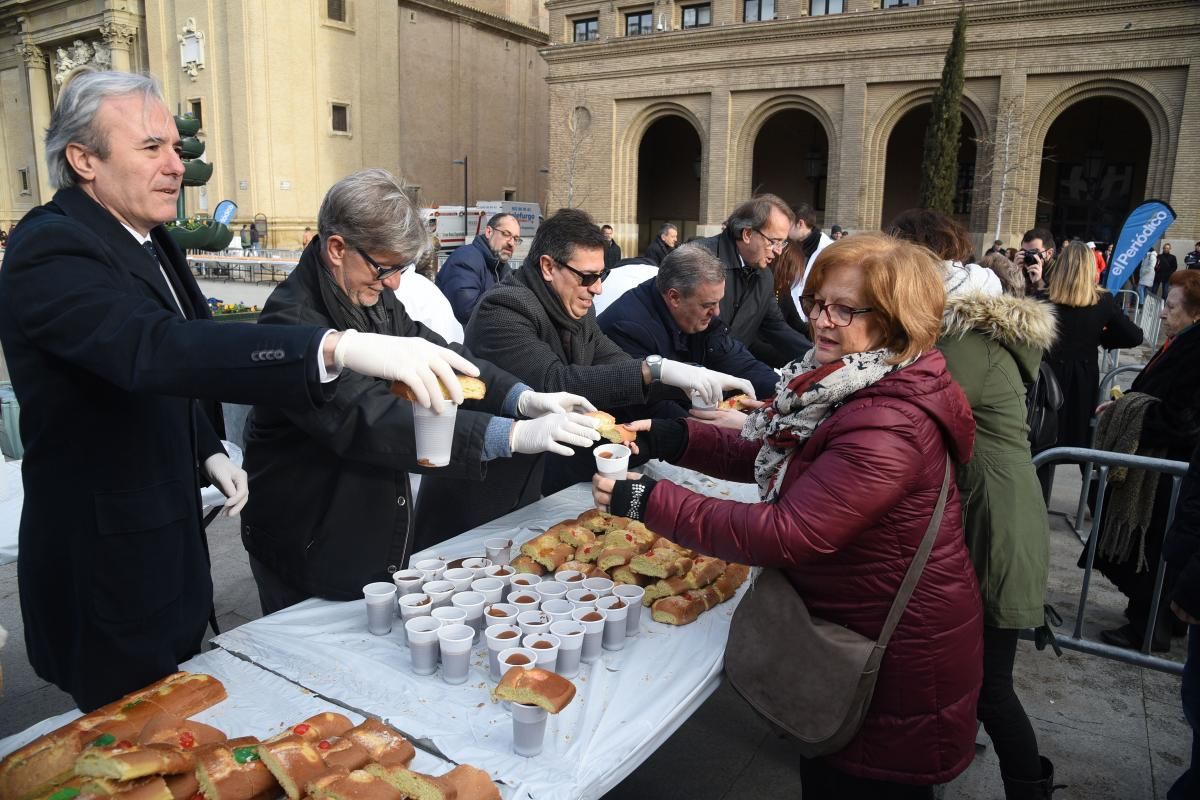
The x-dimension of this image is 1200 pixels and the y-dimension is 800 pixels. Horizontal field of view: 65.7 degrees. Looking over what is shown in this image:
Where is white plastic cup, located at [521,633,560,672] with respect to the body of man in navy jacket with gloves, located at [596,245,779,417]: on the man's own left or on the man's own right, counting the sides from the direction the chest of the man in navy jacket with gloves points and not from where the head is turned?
on the man's own right

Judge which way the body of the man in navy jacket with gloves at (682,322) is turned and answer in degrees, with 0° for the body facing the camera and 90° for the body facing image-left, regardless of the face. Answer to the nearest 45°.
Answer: approximately 315°

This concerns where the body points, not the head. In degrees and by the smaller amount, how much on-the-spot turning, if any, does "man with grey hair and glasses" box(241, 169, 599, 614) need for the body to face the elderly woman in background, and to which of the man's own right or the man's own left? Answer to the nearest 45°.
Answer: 0° — they already face them

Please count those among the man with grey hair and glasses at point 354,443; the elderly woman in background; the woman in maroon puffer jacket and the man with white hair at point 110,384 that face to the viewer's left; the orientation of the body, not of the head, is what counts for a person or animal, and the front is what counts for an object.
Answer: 2

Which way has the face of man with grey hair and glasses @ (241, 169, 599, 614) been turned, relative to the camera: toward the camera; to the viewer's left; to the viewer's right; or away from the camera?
to the viewer's right

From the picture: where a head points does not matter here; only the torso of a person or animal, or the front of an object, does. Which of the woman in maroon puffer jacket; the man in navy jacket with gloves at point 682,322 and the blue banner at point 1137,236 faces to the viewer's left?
the woman in maroon puffer jacket

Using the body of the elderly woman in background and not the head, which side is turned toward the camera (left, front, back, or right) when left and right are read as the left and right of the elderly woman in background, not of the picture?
left

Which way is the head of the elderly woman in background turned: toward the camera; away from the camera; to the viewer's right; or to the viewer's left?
to the viewer's left

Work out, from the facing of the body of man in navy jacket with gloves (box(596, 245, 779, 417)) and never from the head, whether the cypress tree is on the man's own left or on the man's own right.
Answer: on the man's own left

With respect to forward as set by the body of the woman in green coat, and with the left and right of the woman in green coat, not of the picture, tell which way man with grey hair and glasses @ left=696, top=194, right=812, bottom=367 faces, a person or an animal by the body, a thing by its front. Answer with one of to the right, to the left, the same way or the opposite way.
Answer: the opposite way

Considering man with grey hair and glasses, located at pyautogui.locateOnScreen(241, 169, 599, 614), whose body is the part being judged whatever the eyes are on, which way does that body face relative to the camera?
to the viewer's right

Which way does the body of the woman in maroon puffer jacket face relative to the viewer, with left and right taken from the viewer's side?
facing to the left of the viewer
